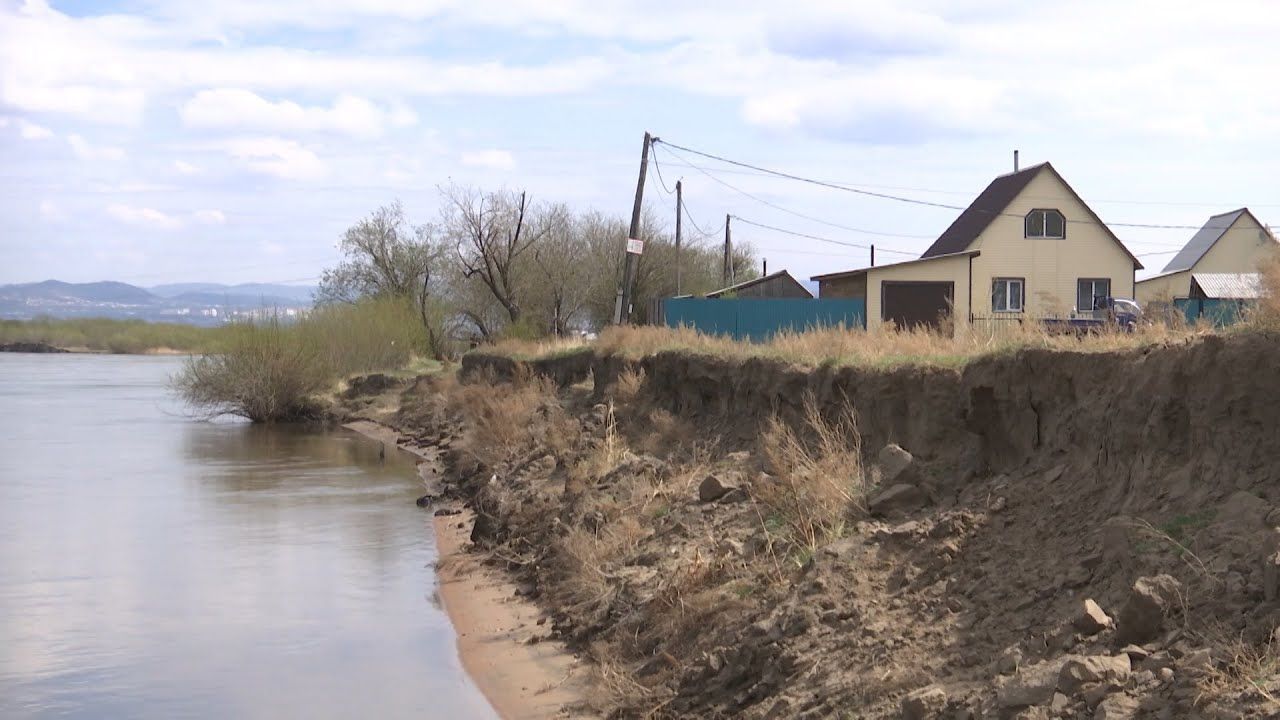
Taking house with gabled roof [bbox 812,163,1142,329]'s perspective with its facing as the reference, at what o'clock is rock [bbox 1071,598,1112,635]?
The rock is roughly at 12 o'clock from the house with gabled roof.

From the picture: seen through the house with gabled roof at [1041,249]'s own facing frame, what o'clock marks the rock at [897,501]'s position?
The rock is roughly at 12 o'clock from the house with gabled roof.

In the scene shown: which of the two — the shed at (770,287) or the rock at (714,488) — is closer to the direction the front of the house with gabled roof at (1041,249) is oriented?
the rock

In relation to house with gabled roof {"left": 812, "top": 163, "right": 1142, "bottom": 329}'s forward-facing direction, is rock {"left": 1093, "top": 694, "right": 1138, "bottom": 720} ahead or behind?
ahead

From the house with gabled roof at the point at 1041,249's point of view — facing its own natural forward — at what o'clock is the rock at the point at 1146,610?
The rock is roughly at 12 o'clock from the house with gabled roof.

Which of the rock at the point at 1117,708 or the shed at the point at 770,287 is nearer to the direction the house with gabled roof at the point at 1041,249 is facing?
the rock

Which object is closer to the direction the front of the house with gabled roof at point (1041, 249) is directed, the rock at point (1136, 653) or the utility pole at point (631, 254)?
the rock

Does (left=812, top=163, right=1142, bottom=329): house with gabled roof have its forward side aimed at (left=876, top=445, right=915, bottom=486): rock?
yes

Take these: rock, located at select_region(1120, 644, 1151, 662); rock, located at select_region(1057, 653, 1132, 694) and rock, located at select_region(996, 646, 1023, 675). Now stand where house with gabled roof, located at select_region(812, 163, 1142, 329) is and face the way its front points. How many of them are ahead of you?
3

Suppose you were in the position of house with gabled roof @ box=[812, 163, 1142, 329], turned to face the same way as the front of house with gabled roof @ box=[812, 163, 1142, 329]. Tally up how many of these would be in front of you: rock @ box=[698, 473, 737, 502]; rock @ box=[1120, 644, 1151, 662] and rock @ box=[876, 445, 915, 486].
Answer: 3

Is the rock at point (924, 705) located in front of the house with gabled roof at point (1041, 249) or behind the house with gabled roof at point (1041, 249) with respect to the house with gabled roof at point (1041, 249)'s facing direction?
in front

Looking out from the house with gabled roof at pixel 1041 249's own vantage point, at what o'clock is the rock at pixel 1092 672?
The rock is roughly at 12 o'clock from the house with gabled roof.

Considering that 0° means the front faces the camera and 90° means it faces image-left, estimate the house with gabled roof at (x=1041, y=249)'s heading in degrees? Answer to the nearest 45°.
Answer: approximately 0°

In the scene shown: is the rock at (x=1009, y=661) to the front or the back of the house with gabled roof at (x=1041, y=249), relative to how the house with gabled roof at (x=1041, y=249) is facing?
to the front
